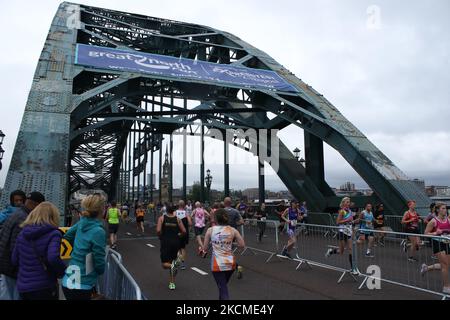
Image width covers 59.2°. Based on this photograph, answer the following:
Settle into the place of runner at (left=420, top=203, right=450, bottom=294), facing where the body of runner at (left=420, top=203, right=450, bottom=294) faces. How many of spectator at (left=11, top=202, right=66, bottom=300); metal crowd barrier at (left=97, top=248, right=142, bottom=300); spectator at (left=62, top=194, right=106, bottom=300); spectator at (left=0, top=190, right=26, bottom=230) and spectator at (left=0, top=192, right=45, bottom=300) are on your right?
5

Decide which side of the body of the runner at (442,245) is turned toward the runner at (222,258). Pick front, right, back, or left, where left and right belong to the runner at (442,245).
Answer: right

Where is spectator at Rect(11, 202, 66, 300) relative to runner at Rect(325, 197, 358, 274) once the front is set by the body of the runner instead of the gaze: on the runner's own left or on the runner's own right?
on the runner's own right

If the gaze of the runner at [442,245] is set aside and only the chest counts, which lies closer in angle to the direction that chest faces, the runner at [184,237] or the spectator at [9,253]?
the spectator

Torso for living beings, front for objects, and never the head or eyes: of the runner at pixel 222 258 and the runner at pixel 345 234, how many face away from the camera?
1

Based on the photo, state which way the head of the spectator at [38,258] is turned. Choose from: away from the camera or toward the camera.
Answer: away from the camera

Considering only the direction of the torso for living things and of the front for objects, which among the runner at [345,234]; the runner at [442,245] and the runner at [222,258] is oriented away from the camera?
the runner at [222,258]

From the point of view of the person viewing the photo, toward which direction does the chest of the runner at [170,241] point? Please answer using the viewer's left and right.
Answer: facing away from the viewer

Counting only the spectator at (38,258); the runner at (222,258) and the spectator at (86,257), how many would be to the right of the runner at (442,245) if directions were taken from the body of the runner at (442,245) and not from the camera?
3

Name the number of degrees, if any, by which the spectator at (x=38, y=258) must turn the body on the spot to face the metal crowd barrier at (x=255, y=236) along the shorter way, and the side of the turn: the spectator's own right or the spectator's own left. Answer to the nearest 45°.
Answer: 0° — they already face it

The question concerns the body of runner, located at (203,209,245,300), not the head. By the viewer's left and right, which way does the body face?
facing away from the viewer

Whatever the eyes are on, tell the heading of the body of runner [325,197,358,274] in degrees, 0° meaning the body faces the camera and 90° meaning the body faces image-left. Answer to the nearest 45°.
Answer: approximately 315°

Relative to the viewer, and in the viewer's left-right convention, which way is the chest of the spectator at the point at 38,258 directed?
facing away from the viewer and to the right of the viewer

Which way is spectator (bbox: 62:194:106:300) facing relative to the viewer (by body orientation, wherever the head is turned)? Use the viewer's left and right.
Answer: facing away from the viewer and to the right of the viewer

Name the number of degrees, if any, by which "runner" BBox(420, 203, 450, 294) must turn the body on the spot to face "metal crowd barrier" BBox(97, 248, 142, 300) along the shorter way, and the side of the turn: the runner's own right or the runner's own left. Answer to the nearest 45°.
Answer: approximately 90° to the runner's own right

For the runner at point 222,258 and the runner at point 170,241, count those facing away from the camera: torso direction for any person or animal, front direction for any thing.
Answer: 2

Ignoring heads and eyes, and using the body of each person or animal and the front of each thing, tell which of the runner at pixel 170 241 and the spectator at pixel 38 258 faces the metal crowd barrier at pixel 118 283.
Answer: the spectator

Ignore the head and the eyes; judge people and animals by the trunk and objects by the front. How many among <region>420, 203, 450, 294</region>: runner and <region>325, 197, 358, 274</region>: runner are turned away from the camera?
0

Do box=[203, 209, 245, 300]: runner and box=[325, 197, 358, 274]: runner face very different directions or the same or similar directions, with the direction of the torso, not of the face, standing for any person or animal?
very different directions

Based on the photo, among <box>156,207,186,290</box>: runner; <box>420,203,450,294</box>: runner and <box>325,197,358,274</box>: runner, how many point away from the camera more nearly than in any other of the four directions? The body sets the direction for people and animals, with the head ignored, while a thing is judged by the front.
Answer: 1
